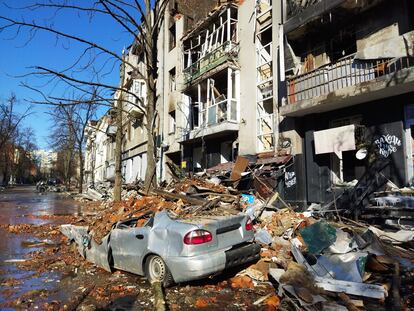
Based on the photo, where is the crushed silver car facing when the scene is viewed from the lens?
facing away from the viewer and to the left of the viewer

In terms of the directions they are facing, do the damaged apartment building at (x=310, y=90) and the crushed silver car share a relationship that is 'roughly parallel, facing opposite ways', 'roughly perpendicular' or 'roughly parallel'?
roughly perpendicular

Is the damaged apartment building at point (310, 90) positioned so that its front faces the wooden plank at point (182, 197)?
yes

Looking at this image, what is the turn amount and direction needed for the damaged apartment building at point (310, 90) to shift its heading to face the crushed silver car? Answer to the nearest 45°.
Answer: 0° — it already faces it

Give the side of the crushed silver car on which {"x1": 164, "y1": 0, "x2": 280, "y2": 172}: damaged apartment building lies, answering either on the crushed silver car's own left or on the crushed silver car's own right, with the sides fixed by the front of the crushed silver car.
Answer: on the crushed silver car's own right

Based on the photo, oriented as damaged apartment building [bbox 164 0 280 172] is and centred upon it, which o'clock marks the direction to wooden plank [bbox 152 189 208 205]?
The wooden plank is roughly at 11 o'clock from the damaged apartment building.

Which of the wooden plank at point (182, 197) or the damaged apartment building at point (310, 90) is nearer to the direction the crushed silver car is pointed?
the wooden plank

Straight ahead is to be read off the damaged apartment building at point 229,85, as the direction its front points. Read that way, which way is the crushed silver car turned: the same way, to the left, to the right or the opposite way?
to the right
